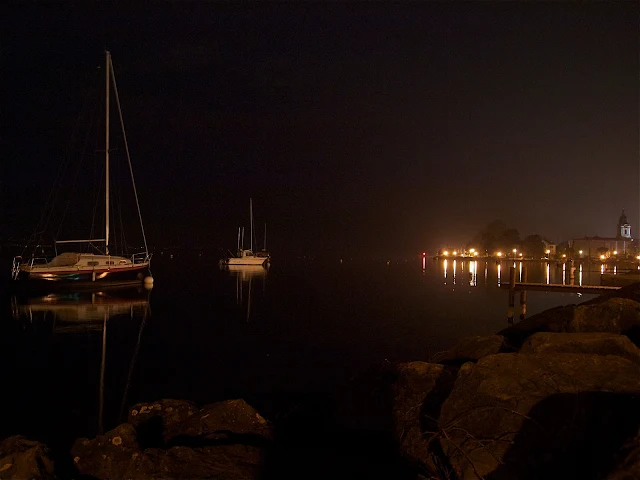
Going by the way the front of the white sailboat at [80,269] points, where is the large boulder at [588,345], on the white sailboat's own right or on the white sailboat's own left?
on the white sailboat's own right

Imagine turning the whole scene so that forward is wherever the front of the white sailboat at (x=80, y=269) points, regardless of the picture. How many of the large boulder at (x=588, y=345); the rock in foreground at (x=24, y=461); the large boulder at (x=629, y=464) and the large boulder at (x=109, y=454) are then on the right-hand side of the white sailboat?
4

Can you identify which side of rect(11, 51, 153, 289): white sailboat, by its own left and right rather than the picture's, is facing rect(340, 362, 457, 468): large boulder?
right

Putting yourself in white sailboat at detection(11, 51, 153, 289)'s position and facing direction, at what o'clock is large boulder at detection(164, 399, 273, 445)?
The large boulder is roughly at 3 o'clock from the white sailboat.

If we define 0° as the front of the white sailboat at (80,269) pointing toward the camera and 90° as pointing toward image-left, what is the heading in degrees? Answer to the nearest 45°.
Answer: approximately 270°

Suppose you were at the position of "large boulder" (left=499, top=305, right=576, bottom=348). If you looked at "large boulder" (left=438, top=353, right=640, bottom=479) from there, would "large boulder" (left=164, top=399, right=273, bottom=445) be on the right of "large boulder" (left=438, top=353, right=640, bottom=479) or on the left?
right

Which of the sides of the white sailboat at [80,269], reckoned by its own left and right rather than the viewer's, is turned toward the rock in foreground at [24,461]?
right

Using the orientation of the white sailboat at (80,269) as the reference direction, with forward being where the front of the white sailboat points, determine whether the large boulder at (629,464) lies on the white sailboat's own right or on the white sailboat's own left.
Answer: on the white sailboat's own right

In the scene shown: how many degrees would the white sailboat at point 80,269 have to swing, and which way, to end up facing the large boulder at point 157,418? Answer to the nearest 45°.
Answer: approximately 90° to its right

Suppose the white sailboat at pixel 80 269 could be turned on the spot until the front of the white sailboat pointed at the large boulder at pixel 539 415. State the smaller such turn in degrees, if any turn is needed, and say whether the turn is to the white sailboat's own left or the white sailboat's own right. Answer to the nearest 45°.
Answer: approximately 90° to the white sailboat's own right

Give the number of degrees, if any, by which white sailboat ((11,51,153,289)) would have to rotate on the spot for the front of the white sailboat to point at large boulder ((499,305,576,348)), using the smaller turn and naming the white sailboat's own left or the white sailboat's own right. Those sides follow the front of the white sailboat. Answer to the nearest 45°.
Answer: approximately 90° to the white sailboat's own right
